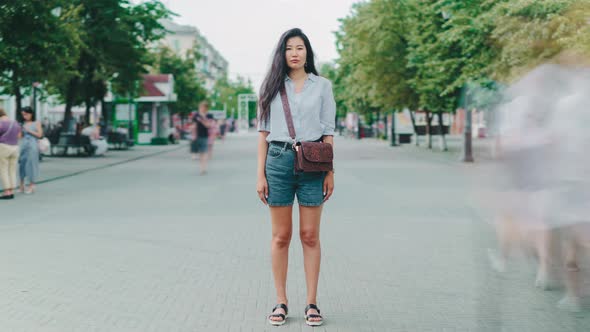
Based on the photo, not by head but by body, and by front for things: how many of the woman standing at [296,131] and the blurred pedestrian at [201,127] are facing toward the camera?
2

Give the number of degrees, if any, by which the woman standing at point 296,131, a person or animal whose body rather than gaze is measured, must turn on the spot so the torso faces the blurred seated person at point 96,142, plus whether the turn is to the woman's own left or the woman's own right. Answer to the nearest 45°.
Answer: approximately 180°

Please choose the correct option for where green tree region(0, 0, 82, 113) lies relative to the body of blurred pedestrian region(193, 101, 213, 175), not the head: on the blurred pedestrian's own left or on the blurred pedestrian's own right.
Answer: on the blurred pedestrian's own right

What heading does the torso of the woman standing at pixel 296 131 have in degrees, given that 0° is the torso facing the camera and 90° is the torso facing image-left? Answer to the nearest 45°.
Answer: approximately 0°

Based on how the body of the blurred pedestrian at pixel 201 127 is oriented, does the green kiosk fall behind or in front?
behind

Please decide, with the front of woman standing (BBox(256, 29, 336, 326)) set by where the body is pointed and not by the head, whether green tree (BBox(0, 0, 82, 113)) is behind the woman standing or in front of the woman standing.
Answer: behind

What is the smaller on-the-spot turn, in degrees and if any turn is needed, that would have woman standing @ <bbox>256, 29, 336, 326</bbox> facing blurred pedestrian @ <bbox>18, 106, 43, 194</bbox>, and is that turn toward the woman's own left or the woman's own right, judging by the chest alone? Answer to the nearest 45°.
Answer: approximately 135° to the woman's own right

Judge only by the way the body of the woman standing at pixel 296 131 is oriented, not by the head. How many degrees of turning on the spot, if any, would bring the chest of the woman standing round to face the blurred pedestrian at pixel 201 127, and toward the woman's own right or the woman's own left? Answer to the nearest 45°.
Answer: approximately 180°

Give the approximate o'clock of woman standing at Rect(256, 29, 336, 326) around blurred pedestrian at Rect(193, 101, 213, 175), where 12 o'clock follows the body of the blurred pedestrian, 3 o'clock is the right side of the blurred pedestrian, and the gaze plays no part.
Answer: The woman standing is roughly at 12 o'clock from the blurred pedestrian.

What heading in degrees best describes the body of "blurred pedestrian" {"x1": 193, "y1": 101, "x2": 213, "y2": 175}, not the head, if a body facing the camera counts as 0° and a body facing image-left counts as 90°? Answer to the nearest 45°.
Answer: approximately 0°
